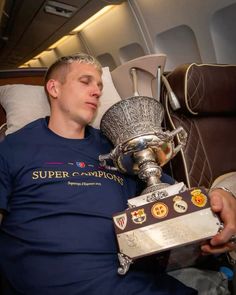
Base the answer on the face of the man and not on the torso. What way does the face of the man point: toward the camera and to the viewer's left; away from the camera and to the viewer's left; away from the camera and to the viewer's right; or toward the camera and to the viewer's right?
toward the camera and to the viewer's right

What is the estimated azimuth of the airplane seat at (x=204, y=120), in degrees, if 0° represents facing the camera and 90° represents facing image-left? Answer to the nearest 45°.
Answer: approximately 315°

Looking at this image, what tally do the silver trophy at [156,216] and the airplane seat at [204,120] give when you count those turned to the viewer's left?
0

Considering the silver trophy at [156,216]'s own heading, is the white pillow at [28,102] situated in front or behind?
behind

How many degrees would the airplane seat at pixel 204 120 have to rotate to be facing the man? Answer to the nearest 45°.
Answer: approximately 90° to its right

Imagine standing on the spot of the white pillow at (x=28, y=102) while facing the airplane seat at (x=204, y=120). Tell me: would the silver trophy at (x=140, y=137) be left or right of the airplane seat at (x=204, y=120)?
right

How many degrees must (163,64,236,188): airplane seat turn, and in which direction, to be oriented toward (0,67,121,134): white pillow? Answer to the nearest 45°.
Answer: approximately 135° to its right

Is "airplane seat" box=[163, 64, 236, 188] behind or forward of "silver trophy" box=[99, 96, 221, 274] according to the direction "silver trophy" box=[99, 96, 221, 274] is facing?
behind

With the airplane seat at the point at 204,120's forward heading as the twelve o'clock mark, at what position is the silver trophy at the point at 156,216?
The silver trophy is roughly at 2 o'clock from the airplane seat.

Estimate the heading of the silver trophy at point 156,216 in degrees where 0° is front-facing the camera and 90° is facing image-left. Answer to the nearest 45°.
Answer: approximately 0°
